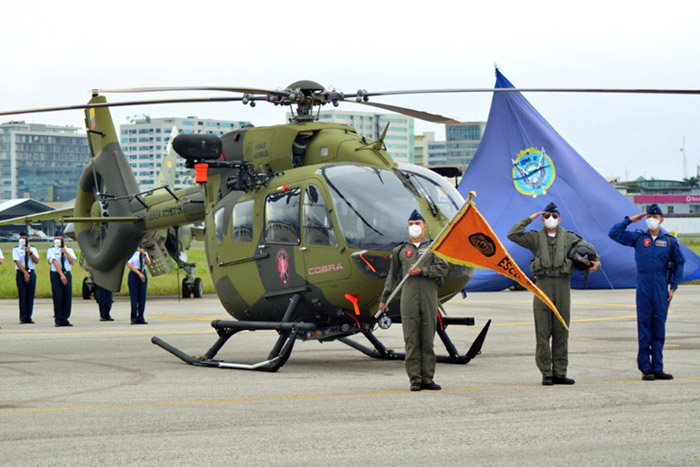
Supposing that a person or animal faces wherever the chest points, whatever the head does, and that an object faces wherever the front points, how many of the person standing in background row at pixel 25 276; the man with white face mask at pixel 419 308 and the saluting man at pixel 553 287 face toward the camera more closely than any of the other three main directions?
3

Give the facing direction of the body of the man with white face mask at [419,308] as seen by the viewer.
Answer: toward the camera

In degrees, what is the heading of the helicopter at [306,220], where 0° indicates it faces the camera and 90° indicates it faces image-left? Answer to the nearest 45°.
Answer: approximately 315°

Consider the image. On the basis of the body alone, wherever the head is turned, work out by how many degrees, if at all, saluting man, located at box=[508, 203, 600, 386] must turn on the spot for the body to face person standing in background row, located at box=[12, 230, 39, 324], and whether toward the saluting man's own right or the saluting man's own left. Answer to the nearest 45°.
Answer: approximately 135° to the saluting man's own right

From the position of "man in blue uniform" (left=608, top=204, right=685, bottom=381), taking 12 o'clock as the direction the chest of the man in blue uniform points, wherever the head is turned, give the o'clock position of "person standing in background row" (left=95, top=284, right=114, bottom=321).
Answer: The person standing in background row is roughly at 4 o'clock from the man in blue uniform.

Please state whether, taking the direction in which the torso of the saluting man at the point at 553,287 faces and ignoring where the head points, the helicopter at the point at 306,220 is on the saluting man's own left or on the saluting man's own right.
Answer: on the saluting man's own right

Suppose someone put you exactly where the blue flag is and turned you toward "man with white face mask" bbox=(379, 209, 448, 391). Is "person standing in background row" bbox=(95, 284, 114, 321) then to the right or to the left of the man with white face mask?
right

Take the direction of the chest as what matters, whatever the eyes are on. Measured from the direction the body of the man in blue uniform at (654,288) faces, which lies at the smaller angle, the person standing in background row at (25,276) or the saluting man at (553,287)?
the saluting man

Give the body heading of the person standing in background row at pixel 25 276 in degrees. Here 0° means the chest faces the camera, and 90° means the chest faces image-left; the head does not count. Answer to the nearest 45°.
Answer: approximately 0°

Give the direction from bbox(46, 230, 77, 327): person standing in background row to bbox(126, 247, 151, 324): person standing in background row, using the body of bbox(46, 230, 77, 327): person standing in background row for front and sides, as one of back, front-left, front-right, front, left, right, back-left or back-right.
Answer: left

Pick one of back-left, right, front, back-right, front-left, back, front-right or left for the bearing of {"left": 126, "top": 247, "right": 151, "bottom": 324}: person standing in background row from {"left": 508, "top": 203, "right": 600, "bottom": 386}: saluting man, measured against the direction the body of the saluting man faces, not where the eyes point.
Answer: back-right
